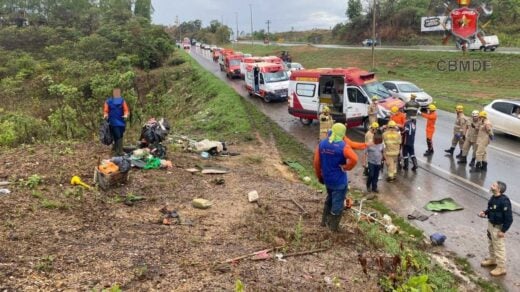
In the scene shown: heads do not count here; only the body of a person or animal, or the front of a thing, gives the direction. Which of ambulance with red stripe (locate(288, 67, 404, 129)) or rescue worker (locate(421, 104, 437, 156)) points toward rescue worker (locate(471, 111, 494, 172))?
the ambulance with red stripe

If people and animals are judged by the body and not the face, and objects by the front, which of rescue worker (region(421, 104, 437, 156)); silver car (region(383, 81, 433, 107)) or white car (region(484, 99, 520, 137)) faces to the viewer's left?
the rescue worker

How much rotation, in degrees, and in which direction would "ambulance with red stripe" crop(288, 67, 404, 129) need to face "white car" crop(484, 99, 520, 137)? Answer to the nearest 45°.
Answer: approximately 45° to its left

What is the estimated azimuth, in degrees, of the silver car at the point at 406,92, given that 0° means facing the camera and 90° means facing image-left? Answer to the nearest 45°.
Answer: approximately 315°

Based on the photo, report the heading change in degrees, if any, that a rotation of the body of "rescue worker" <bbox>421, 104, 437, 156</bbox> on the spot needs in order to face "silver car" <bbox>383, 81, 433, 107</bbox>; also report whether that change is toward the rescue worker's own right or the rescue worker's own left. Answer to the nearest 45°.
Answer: approximately 90° to the rescue worker's own right

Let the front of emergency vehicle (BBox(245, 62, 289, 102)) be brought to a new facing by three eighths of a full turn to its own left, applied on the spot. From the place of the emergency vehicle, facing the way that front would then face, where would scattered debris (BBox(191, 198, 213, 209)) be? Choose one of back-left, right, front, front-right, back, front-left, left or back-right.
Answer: back

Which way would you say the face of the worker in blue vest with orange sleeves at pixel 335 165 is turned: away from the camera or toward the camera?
away from the camera

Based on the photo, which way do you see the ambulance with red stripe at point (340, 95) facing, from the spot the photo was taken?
facing the viewer and to the right of the viewer

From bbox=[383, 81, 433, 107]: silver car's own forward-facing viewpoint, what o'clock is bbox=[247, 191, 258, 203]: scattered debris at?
The scattered debris is roughly at 2 o'clock from the silver car.
